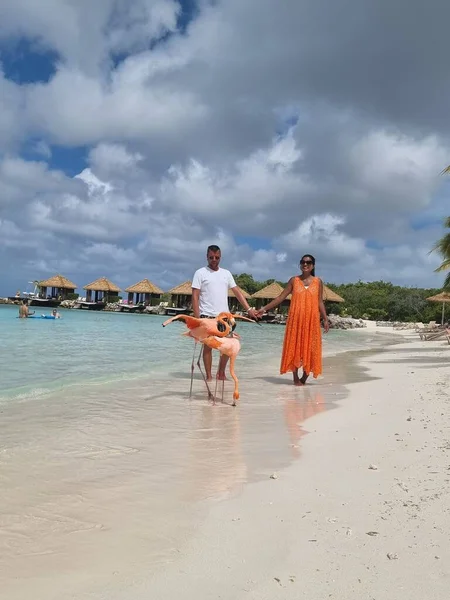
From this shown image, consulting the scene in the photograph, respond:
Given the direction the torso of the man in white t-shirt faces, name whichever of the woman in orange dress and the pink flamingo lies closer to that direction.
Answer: the pink flamingo

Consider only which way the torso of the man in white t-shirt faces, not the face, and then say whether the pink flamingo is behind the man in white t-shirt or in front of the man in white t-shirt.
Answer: in front

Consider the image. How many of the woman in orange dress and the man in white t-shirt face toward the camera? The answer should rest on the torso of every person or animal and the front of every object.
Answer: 2

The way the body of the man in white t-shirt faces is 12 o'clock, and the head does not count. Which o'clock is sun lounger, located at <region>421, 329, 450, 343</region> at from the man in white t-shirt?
The sun lounger is roughly at 7 o'clock from the man in white t-shirt.

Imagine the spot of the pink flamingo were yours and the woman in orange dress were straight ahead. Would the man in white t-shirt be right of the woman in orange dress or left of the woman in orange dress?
left

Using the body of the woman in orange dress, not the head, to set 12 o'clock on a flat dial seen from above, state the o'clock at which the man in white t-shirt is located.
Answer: The man in white t-shirt is roughly at 2 o'clock from the woman in orange dress.

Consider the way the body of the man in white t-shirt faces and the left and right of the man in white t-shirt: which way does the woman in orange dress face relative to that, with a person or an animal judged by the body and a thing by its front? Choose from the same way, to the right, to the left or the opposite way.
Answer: the same way

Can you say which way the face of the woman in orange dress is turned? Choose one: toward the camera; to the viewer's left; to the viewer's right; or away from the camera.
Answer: toward the camera

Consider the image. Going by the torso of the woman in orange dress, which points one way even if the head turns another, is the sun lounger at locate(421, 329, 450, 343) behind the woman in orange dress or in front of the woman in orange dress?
behind

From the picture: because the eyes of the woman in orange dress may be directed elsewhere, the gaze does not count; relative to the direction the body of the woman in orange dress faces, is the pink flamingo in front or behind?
in front

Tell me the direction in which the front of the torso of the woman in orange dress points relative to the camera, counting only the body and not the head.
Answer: toward the camera

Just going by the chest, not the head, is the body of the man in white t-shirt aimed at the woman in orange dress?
no

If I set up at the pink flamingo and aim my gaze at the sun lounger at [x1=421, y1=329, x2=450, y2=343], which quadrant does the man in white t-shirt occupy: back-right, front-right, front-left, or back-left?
front-left

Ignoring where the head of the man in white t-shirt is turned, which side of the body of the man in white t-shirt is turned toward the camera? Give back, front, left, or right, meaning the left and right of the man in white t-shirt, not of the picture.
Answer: front

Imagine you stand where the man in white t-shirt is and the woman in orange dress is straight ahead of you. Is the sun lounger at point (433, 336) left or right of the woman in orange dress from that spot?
left

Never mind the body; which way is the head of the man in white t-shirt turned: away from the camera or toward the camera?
toward the camera
